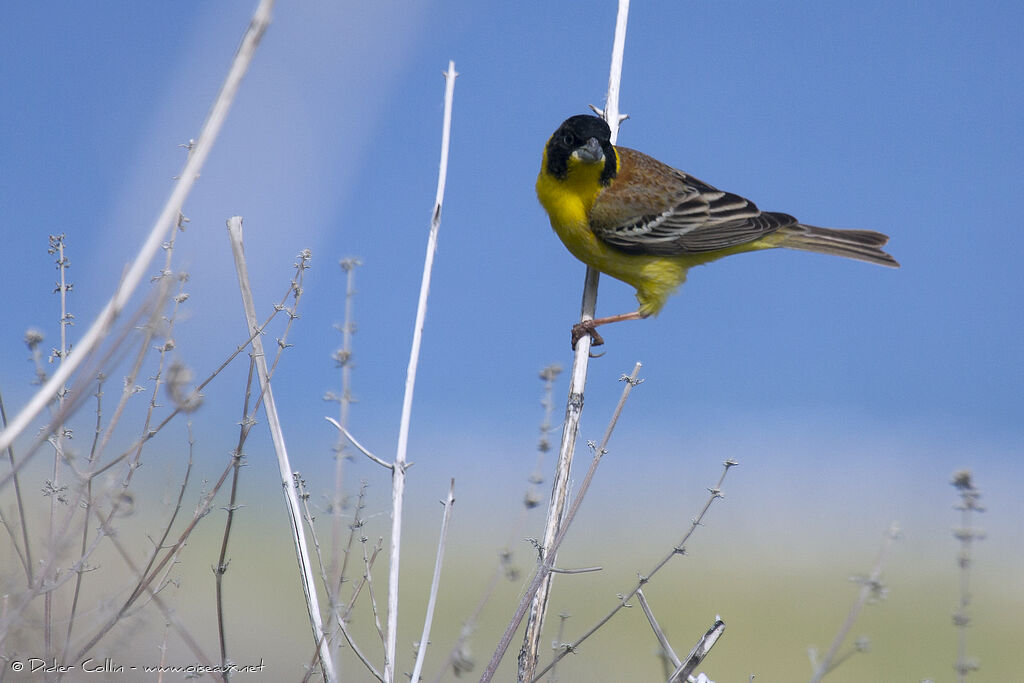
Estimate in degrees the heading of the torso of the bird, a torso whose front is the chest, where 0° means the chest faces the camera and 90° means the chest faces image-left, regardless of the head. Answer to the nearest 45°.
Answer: approximately 90°

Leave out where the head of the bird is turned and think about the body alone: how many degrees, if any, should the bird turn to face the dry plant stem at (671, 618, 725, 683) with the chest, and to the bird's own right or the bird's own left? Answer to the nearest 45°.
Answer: approximately 90° to the bird's own left
